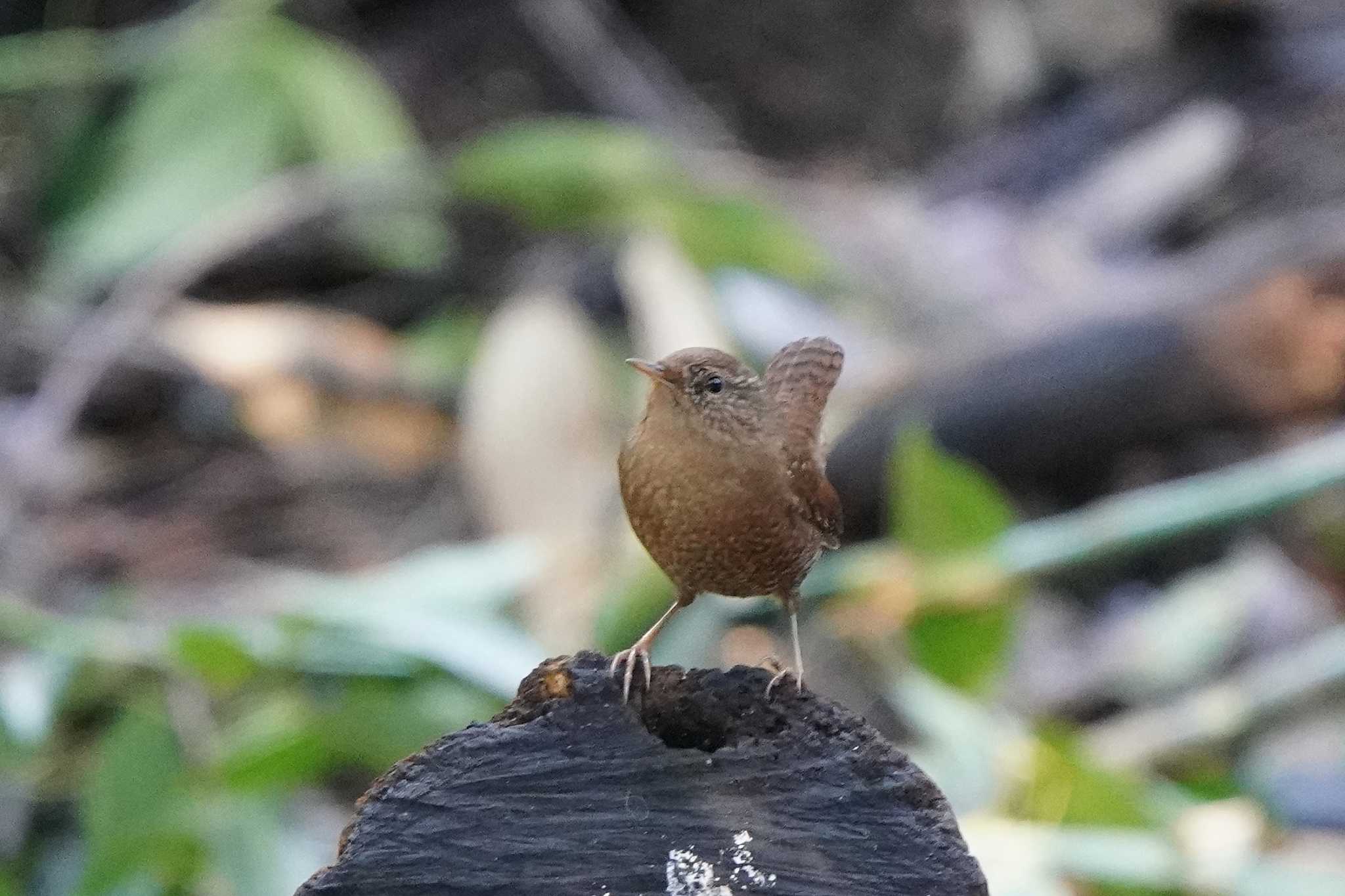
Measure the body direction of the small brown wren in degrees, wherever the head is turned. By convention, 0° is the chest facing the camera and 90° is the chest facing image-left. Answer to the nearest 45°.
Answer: approximately 45°

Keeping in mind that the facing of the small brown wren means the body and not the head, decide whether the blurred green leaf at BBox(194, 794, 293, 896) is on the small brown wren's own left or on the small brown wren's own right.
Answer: on the small brown wren's own right

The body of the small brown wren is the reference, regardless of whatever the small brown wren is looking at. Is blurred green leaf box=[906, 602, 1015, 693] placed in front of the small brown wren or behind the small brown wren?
behind

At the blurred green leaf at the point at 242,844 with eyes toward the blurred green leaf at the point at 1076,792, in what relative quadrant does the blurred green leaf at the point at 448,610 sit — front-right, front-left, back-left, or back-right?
front-left

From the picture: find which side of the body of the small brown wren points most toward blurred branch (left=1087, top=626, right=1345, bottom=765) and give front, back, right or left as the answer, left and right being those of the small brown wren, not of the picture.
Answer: back

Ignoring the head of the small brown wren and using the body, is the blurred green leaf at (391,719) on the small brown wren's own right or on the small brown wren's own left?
on the small brown wren's own right

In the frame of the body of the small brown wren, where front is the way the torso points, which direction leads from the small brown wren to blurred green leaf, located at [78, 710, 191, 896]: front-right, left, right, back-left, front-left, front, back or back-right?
right

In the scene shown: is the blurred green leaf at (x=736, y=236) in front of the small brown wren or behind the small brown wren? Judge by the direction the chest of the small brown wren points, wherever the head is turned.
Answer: behind

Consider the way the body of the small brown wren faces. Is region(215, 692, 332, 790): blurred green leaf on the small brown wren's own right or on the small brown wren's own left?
on the small brown wren's own right

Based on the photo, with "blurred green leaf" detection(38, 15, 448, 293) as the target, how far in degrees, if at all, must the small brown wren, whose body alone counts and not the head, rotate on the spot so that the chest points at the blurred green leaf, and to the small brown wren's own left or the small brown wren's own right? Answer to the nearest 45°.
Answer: approximately 90° to the small brown wren's own right

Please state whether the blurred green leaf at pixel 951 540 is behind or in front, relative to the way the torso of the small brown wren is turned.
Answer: behind
